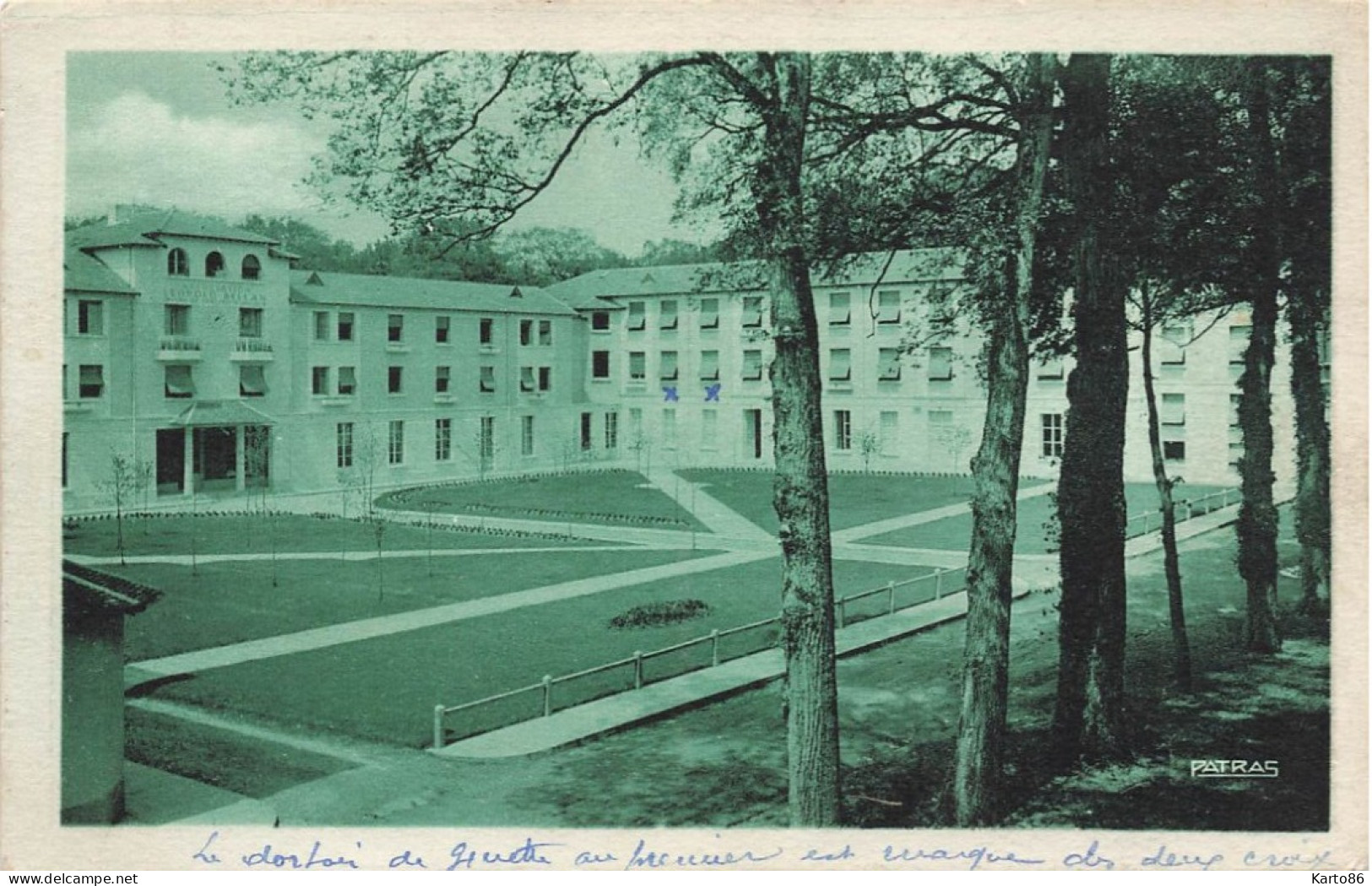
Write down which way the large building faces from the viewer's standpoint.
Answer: facing the viewer and to the right of the viewer
